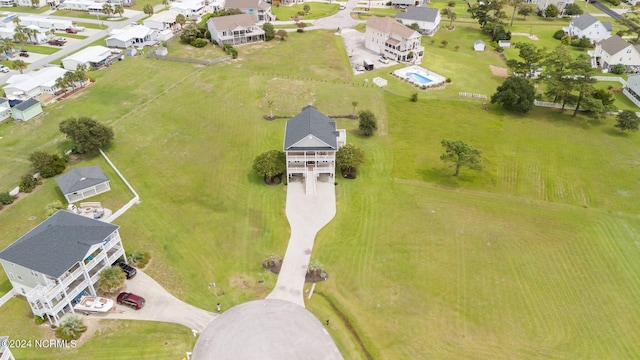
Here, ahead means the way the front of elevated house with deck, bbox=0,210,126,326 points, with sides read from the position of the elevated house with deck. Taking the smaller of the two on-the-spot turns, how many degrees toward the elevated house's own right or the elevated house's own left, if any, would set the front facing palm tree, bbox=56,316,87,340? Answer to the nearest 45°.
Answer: approximately 45° to the elevated house's own right

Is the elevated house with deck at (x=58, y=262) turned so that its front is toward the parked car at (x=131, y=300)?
yes

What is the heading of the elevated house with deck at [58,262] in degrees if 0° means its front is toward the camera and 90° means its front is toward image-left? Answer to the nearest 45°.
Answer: approximately 315°

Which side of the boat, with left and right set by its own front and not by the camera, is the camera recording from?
right
